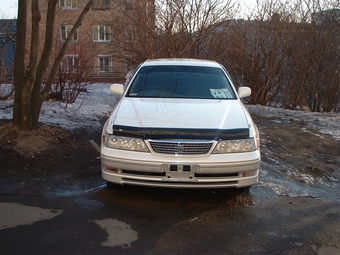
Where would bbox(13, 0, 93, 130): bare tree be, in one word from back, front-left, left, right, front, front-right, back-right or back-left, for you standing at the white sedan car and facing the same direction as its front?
back-right

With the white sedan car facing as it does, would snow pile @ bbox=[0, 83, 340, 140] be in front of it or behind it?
behind

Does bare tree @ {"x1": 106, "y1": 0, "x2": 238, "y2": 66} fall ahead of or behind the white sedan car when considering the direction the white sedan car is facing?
behind

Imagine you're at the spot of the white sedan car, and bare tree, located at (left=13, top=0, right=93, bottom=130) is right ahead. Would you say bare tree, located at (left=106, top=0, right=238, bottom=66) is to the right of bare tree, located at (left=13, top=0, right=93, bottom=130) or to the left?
right

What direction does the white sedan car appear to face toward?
toward the camera
